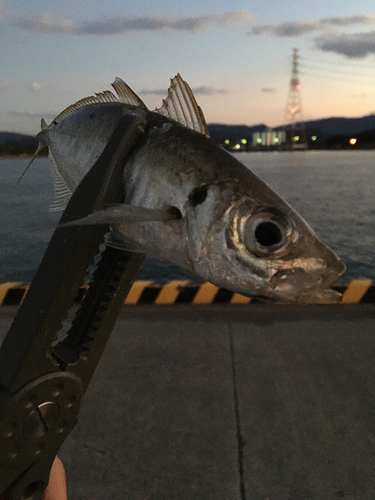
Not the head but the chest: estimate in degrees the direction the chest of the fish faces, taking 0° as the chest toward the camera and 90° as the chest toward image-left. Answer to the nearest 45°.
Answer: approximately 315°

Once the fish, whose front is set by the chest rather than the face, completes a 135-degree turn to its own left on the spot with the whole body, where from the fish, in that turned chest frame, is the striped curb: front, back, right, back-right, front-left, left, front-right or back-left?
front
